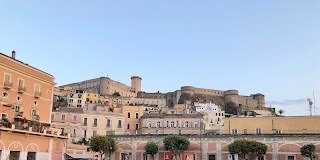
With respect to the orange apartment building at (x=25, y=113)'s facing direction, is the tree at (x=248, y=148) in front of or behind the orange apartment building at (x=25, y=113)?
in front

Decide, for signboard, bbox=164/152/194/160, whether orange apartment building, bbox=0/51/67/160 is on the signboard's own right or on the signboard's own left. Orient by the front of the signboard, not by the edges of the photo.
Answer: on the signboard's own right

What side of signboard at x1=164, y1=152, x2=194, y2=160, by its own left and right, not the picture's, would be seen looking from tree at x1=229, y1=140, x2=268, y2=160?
left

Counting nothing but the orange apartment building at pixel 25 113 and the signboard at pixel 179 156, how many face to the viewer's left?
0

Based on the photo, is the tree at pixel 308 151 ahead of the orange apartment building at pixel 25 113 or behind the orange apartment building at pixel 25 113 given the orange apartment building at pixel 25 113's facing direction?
ahead

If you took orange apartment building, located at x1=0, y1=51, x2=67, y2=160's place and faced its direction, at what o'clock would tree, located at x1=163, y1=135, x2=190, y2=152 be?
The tree is roughly at 10 o'clock from the orange apartment building.

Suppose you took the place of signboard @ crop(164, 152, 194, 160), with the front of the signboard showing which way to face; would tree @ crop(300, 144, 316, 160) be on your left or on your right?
on your left

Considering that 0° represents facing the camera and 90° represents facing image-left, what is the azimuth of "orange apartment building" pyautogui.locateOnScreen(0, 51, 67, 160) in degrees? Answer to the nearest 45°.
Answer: approximately 315°
